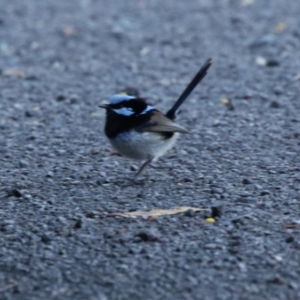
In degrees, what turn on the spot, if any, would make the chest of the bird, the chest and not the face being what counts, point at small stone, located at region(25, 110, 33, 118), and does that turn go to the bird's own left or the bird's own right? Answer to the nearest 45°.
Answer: approximately 45° to the bird's own right

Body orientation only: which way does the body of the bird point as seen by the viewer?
to the viewer's left

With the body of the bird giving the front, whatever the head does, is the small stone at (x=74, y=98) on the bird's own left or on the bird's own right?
on the bird's own right

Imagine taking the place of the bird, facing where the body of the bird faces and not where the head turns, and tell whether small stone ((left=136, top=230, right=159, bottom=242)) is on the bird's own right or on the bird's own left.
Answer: on the bird's own left

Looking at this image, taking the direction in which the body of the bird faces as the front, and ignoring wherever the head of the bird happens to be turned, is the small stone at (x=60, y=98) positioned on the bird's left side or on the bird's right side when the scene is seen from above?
on the bird's right side

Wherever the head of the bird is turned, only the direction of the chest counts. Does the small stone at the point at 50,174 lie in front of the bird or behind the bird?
in front

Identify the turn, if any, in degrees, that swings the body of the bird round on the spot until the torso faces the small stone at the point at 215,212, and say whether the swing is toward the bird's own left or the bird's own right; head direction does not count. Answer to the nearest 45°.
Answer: approximately 135° to the bird's own left
